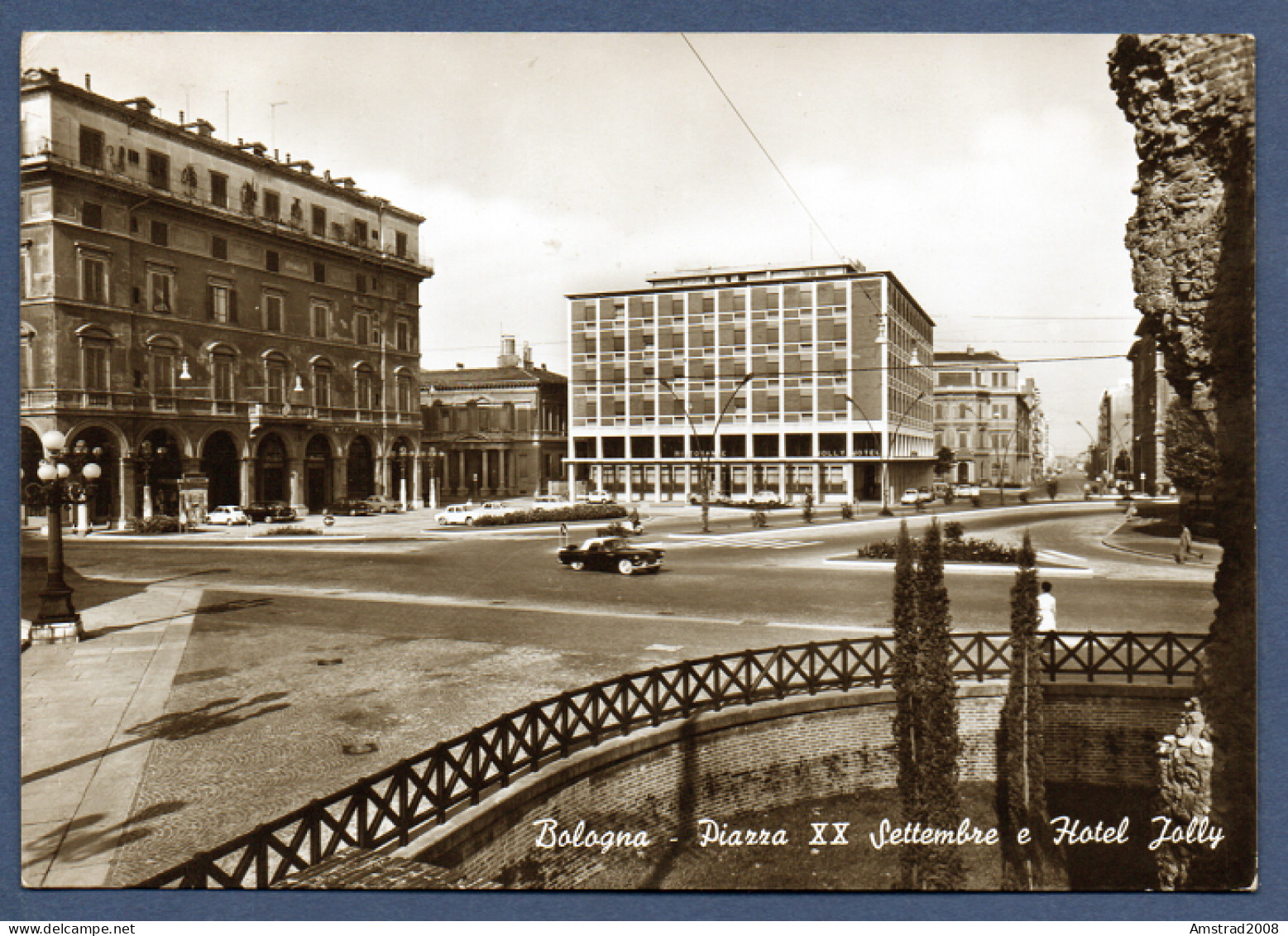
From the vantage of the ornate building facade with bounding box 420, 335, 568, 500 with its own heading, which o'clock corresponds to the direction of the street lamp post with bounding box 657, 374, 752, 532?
The street lamp post is roughly at 11 o'clock from the ornate building facade.

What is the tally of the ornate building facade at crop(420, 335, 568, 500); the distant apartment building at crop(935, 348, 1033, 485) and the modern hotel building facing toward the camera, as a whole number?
3

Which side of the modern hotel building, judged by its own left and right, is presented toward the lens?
front

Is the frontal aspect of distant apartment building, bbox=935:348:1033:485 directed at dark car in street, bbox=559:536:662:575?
yes

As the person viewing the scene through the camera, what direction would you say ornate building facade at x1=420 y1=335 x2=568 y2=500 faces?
facing the viewer

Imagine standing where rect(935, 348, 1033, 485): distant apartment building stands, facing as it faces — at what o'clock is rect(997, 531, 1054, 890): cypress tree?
The cypress tree is roughly at 12 o'clock from the distant apartment building.

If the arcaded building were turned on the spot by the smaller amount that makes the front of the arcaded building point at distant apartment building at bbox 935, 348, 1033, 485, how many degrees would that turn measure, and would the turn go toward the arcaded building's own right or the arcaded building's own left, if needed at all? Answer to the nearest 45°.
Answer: approximately 45° to the arcaded building's own left

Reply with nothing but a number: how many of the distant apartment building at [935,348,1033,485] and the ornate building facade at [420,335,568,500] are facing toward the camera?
2

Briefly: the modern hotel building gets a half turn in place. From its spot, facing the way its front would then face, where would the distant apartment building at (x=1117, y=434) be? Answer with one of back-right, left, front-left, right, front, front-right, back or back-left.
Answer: right

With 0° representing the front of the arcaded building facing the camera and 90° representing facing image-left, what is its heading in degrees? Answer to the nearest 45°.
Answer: approximately 315°

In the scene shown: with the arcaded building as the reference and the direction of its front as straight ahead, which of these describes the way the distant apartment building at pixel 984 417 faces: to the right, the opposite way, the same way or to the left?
to the right

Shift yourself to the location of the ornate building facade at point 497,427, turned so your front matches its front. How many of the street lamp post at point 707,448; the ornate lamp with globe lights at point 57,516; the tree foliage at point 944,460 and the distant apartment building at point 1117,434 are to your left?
3

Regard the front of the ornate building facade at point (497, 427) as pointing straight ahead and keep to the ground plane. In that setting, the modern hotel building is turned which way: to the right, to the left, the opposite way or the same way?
the same way

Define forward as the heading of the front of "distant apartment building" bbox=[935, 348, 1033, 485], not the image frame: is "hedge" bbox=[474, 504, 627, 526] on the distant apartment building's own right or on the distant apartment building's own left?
on the distant apartment building's own right
